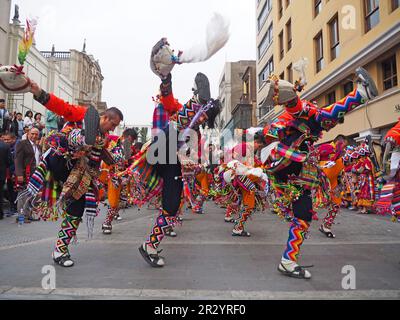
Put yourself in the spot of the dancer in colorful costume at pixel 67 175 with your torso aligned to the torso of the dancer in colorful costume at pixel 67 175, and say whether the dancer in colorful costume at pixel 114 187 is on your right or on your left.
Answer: on your left

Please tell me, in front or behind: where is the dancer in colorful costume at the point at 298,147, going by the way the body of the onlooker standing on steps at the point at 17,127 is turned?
in front

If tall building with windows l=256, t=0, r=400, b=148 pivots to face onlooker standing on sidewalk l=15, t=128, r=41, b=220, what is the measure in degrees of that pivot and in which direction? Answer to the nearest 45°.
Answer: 0° — it already faces them

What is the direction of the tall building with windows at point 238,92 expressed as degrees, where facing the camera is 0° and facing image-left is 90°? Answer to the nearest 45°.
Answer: approximately 45°

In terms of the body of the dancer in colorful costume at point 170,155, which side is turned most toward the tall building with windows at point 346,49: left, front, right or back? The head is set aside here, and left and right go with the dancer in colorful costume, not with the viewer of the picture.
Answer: left

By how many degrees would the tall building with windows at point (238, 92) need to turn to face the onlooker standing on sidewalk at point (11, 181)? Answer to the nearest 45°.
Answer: approximately 45° to its left

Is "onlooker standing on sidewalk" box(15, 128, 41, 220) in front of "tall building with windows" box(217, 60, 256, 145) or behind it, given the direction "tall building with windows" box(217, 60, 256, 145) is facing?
in front

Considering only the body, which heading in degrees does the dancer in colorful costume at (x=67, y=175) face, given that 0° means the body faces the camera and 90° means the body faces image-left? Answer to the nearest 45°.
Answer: approximately 315°

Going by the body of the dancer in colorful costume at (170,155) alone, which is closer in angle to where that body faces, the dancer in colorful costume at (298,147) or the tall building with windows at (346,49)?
the dancer in colorful costume

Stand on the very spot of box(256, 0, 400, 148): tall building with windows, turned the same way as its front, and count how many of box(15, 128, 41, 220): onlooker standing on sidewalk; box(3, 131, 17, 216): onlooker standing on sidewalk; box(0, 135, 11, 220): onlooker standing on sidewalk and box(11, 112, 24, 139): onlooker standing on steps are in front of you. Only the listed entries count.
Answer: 4

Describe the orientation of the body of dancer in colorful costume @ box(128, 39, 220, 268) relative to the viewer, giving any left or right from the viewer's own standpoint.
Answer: facing the viewer and to the right of the viewer

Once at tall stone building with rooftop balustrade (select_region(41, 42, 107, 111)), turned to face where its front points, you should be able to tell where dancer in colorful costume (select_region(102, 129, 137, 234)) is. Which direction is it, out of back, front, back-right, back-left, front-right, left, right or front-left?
front-right

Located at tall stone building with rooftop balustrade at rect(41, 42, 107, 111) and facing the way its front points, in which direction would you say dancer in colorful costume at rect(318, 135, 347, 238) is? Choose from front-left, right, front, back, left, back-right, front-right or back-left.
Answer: front-right

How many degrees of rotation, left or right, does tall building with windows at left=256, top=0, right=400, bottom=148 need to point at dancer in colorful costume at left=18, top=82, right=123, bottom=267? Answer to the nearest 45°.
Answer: approximately 45° to its left
